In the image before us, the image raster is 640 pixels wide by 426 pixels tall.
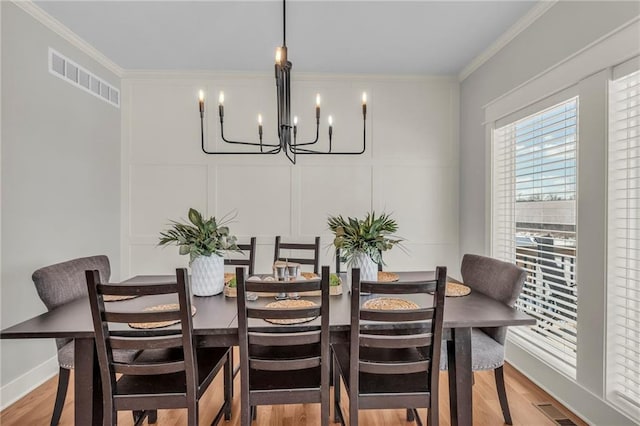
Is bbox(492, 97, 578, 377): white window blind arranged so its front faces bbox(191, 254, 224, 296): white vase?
yes

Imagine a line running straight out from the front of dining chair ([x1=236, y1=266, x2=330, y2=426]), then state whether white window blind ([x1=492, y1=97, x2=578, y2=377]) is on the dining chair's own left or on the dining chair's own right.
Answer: on the dining chair's own right

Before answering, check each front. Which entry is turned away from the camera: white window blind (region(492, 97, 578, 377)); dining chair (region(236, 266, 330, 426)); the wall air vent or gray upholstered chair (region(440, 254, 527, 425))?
the dining chair

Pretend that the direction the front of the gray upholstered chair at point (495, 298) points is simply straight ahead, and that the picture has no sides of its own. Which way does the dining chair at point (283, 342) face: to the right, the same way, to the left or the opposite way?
to the right

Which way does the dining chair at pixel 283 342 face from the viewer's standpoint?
away from the camera

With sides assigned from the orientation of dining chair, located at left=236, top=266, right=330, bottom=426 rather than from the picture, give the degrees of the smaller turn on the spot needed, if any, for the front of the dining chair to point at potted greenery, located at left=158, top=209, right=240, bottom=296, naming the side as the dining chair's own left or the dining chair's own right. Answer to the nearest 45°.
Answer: approximately 45° to the dining chair's own left

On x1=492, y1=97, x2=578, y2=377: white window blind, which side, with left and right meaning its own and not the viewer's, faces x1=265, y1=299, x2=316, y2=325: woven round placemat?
front

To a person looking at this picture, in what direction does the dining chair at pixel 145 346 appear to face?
facing away from the viewer and to the right of the viewer

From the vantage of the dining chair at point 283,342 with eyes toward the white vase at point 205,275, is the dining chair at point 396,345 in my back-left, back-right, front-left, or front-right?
back-right

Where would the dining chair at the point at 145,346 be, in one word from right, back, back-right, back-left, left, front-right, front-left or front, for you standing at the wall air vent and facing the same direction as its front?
front-right

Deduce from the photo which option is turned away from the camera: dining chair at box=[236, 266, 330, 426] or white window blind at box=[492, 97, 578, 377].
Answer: the dining chair

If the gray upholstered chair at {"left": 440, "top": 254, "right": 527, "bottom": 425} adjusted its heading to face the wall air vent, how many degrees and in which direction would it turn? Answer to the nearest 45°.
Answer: approximately 45° to its right

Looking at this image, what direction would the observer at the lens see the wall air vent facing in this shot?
facing the viewer and to the right of the viewer

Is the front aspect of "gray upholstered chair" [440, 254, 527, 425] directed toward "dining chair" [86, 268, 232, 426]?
yes

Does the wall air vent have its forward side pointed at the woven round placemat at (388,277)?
yes

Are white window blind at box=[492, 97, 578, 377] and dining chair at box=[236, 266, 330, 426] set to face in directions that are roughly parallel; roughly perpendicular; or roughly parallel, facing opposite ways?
roughly perpendicular

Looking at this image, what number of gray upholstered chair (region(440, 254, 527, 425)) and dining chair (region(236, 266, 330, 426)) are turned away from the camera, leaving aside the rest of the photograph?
1

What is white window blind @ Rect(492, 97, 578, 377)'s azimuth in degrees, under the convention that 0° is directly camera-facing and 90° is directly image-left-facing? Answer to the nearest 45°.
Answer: approximately 45°

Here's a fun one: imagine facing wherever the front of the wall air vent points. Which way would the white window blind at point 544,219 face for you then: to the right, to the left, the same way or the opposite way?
the opposite way

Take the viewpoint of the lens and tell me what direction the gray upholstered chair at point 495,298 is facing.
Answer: facing the viewer and to the left of the viewer
